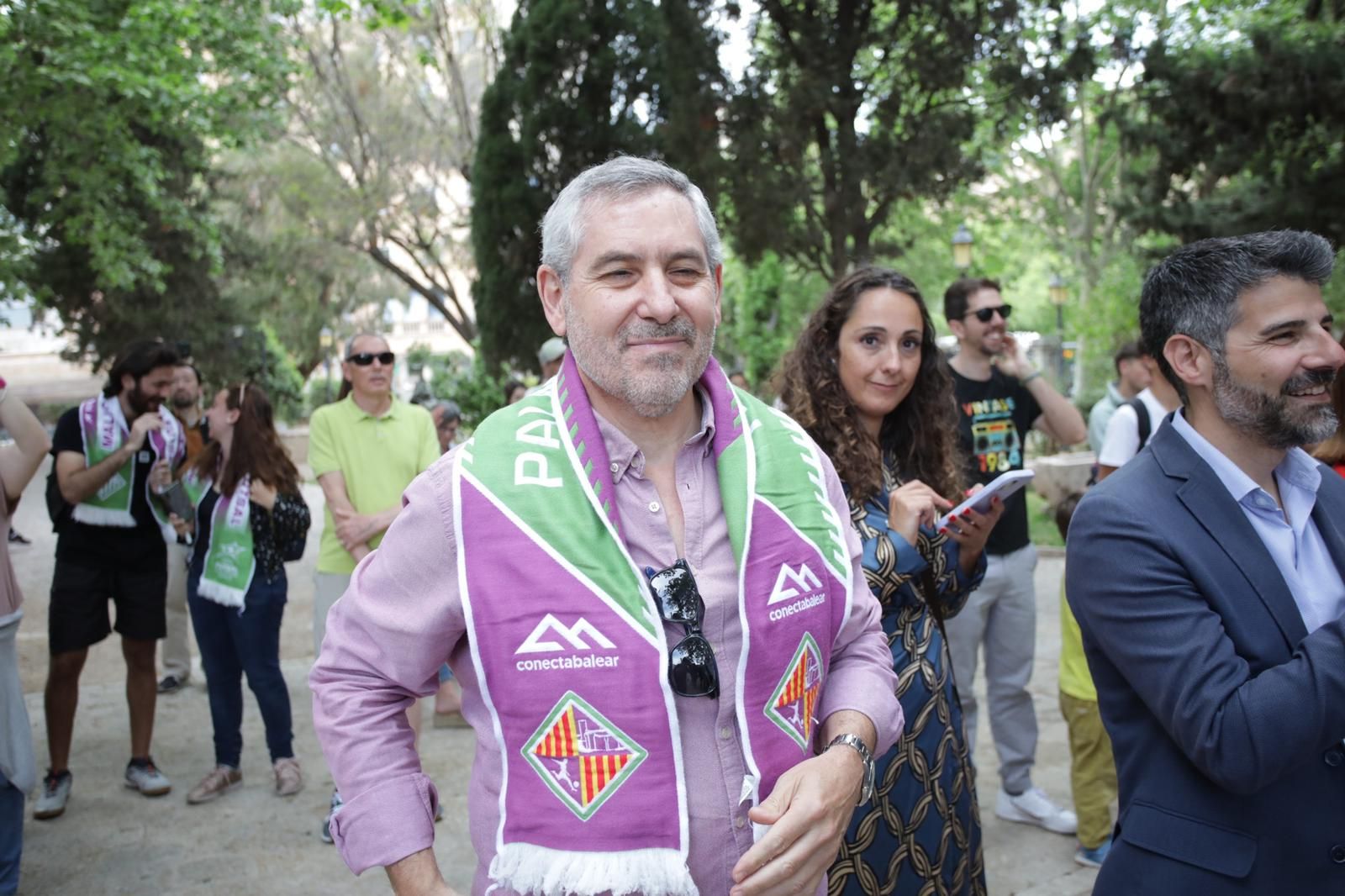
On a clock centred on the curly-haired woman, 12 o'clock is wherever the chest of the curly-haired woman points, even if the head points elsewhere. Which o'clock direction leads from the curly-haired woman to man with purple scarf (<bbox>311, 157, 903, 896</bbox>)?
The man with purple scarf is roughly at 2 o'clock from the curly-haired woman.

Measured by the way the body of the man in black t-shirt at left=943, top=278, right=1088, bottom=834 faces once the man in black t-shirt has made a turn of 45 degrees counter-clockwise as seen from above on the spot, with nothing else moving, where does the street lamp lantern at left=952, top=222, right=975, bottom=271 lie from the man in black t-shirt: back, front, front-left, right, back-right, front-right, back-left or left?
left

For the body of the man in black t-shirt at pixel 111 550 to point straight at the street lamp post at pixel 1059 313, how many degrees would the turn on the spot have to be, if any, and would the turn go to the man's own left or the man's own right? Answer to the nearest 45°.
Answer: approximately 90° to the man's own left

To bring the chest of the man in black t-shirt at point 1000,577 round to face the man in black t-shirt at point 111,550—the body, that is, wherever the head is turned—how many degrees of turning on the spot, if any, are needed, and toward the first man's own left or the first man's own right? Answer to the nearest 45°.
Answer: approximately 135° to the first man's own right

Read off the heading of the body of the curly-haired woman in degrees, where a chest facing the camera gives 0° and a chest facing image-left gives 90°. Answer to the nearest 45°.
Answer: approximately 315°
